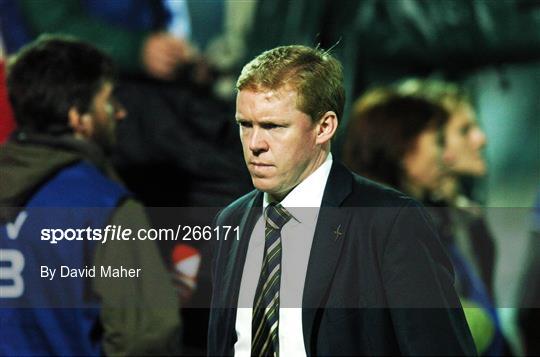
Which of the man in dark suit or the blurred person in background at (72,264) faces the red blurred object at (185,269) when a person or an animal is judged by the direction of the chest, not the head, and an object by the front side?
the blurred person in background

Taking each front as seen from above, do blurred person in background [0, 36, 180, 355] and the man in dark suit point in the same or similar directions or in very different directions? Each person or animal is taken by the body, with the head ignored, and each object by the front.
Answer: very different directions

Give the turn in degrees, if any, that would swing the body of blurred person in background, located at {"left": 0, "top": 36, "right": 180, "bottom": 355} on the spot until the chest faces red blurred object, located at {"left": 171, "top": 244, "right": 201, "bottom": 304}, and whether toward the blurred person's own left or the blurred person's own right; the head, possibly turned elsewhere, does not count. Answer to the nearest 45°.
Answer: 0° — they already face it

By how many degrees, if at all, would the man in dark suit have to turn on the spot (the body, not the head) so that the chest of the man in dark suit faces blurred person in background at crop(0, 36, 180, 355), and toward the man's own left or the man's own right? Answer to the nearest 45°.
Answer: approximately 90° to the man's own right

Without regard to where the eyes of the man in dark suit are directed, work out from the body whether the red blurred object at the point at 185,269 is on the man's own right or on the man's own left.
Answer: on the man's own right

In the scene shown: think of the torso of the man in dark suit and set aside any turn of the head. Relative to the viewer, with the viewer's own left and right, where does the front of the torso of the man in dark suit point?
facing the viewer and to the left of the viewer
